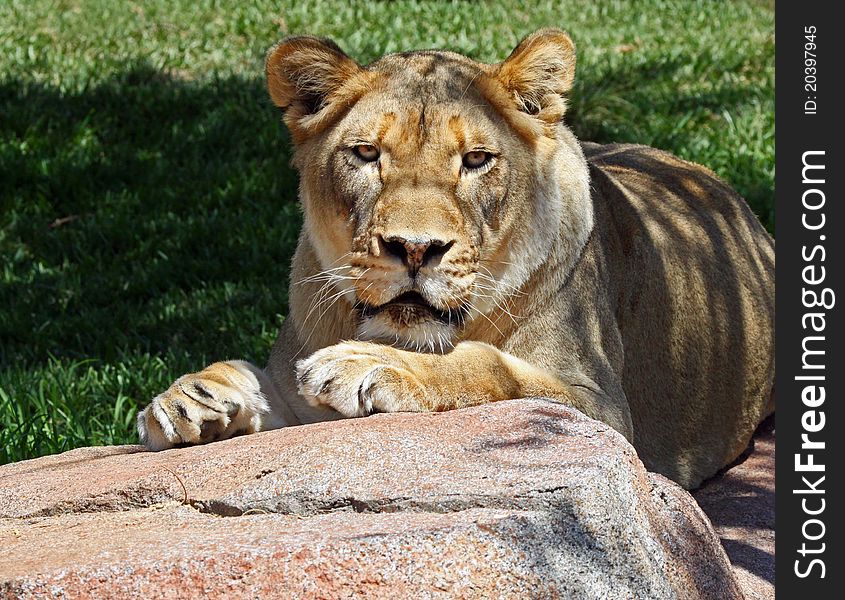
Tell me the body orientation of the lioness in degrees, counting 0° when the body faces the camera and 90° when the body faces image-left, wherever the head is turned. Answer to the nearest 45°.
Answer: approximately 45°
